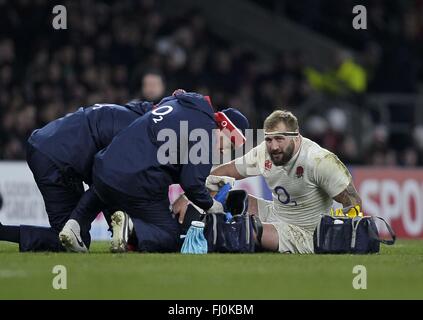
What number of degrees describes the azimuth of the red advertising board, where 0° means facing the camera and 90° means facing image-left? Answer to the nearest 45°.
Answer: approximately 0°
